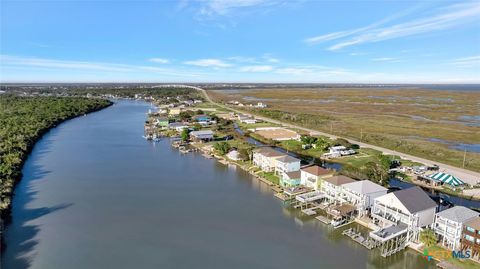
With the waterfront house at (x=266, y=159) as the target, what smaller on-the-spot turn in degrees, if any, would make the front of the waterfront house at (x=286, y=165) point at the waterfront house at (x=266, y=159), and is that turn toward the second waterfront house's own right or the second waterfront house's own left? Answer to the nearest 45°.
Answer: approximately 90° to the second waterfront house's own right

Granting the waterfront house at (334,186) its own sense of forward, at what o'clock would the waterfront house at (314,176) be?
the waterfront house at (314,176) is roughly at 3 o'clock from the waterfront house at (334,186).

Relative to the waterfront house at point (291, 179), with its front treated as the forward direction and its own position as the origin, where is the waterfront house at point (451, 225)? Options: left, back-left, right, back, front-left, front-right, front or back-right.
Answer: left

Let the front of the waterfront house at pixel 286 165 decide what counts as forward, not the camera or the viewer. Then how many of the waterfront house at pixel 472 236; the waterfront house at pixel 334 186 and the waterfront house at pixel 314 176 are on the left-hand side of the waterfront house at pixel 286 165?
3

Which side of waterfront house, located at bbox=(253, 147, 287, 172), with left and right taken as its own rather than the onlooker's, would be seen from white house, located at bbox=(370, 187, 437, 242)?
left

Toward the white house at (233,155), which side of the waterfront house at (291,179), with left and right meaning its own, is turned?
right

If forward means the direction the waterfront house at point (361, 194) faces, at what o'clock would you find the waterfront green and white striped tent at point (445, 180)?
the waterfront green and white striped tent at point (445, 180) is roughly at 6 o'clock from the waterfront house at point (361, 194).

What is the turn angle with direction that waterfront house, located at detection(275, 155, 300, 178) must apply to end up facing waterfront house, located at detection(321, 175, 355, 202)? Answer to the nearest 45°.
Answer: approximately 90° to its left

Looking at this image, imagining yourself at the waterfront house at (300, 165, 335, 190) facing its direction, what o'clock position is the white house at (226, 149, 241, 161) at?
The white house is roughly at 3 o'clock from the waterfront house.

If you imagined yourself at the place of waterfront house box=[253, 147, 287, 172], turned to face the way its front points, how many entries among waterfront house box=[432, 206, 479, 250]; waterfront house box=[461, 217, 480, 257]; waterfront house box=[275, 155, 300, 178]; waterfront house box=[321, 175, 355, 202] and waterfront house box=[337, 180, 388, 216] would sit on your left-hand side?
5

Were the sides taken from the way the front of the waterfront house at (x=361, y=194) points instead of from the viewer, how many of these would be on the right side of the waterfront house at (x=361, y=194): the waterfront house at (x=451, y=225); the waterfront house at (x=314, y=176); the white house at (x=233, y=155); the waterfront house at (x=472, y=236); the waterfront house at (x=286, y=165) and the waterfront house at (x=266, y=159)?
4

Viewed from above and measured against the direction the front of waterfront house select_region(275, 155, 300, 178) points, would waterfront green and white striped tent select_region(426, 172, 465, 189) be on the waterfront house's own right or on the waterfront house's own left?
on the waterfront house's own left
